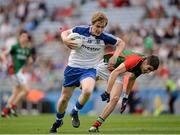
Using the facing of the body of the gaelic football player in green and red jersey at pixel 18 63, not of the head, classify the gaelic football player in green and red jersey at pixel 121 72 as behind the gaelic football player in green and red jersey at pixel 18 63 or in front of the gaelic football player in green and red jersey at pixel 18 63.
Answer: in front

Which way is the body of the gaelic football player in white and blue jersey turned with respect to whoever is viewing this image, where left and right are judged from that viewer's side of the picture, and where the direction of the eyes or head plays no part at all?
facing the viewer

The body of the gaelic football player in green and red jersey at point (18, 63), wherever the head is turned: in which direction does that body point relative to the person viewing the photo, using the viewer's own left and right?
facing the viewer and to the right of the viewer

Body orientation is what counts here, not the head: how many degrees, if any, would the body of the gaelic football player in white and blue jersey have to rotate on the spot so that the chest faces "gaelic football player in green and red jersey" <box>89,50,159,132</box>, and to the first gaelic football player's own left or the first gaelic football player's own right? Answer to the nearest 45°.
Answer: approximately 90° to the first gaelic football player's own left
